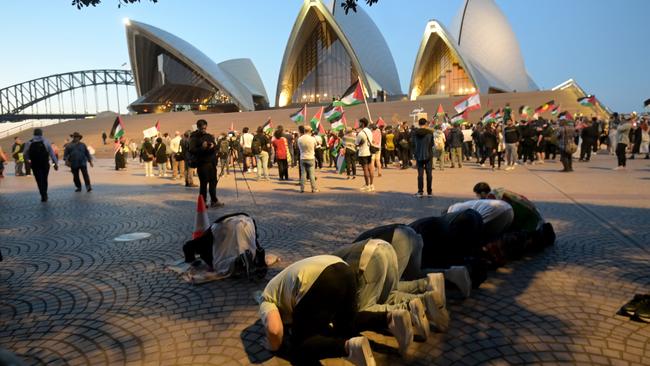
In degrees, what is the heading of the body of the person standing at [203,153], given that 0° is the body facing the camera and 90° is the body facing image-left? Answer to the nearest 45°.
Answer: approximately 315°

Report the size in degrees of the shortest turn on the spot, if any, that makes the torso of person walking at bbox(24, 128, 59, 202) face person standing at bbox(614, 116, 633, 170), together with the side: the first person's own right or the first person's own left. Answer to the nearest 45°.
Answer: approximately 135° to the first person's own right

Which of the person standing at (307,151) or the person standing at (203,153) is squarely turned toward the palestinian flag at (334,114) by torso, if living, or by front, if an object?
the person standing at (307,151)

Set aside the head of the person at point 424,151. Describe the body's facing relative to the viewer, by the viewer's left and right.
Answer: facing away from the viewer

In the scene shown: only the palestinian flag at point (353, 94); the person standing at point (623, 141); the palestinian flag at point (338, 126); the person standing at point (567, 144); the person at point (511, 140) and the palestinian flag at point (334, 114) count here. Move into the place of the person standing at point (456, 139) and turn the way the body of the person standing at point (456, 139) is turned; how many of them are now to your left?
3

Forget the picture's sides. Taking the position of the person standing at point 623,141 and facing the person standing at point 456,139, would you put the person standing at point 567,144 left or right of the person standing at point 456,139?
left

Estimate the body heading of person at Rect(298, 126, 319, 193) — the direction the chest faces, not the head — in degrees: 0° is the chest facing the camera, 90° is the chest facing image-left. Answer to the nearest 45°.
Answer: approximately 180°

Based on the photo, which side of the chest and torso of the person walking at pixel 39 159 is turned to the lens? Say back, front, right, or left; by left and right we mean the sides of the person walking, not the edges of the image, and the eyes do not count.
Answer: back
